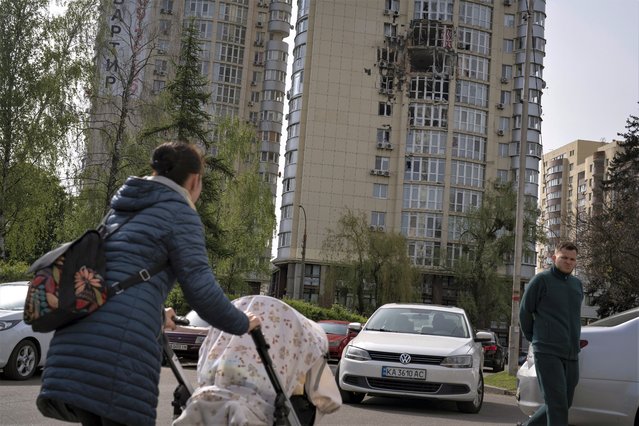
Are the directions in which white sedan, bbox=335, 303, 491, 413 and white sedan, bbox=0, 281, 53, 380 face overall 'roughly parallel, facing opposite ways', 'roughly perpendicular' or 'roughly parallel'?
roughly parallel

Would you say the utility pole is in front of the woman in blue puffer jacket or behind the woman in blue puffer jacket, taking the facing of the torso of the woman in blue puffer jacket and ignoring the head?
in front

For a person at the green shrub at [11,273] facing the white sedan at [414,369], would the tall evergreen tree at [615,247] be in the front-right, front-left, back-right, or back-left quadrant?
front-left

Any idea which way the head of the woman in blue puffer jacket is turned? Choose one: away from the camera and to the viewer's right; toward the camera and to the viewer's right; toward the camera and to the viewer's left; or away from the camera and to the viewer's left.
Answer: away from the camera and to the viewer's right

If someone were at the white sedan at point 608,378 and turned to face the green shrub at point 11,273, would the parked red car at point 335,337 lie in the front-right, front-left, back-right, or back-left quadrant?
front-right

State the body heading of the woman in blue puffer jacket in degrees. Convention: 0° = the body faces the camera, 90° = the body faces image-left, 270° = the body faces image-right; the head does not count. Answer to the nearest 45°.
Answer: approximately 225°

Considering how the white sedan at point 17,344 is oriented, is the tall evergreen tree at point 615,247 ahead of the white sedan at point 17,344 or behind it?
behind

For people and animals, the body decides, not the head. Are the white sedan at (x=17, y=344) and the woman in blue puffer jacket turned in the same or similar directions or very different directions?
very different directions

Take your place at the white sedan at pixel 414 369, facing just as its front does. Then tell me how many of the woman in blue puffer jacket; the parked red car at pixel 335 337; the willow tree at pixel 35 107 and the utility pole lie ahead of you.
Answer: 1

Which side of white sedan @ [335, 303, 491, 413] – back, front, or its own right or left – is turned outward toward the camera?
front

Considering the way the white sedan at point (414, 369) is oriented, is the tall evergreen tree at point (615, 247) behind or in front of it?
behind

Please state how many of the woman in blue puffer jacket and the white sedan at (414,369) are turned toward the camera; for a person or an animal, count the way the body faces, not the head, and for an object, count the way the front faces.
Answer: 1

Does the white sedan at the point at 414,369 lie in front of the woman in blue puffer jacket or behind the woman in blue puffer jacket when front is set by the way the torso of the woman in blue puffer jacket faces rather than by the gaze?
in front
